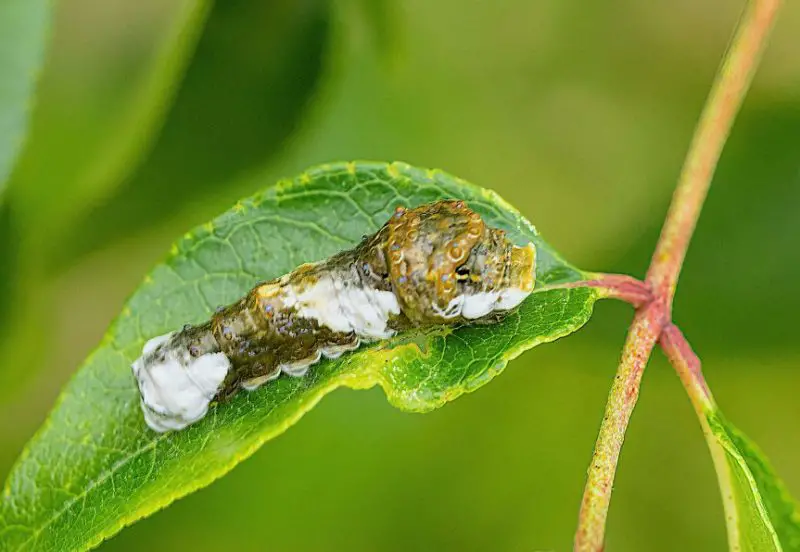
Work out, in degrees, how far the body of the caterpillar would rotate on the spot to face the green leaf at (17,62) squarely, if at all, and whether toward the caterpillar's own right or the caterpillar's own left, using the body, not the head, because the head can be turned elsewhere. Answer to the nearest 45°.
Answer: approximately 180°

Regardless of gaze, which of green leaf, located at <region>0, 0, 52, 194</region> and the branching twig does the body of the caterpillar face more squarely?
the branching twig

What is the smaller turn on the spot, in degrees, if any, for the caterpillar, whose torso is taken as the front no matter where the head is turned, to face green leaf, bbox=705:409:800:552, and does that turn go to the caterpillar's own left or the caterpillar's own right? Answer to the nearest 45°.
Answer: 0° — it already faces it

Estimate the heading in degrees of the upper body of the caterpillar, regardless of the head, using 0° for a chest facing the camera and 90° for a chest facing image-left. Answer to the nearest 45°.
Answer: approximately 270°
